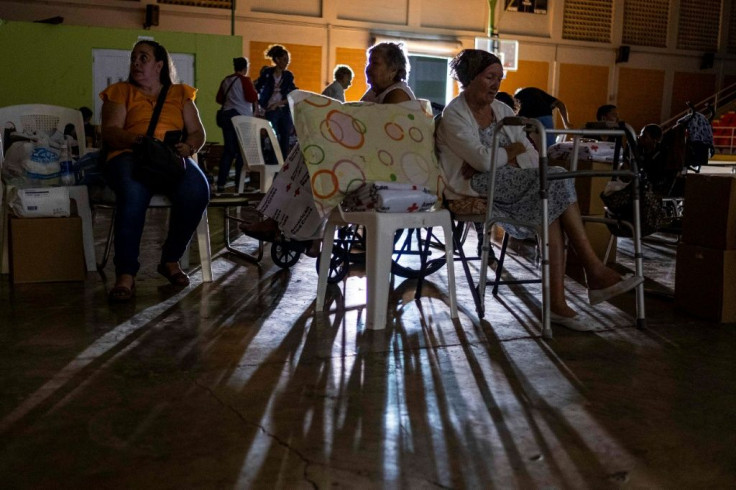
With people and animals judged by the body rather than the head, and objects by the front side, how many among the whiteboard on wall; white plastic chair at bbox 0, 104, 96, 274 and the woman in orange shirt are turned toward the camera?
3

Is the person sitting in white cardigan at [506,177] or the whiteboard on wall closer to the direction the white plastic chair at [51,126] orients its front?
the person sitting in white cardigan

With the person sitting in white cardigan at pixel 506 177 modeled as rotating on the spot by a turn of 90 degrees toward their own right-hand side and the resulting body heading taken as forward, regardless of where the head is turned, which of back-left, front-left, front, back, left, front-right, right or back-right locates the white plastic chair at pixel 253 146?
right

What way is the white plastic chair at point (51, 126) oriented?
toward the camera

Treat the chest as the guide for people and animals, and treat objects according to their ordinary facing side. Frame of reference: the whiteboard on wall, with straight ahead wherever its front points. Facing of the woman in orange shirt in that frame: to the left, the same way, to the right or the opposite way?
the same way

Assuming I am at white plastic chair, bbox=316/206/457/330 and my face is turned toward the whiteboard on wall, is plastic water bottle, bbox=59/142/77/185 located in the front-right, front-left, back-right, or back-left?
front-left

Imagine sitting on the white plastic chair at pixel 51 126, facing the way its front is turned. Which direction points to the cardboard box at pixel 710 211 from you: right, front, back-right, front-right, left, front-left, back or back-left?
front-left

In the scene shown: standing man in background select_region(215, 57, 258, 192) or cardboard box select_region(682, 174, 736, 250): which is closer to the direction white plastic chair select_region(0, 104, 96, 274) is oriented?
the cardboard box

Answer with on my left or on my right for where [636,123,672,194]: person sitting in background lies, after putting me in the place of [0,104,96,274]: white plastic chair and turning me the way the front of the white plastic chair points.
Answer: on my left

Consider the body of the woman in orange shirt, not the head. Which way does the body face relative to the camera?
toward the camera
